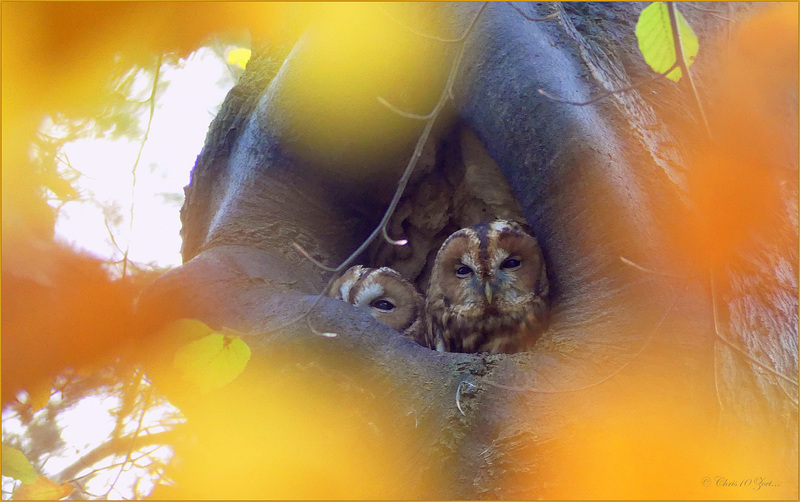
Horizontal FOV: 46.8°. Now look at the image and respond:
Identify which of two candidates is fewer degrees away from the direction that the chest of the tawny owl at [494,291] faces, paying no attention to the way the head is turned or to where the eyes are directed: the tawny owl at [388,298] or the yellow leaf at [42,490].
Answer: the yellow leaf

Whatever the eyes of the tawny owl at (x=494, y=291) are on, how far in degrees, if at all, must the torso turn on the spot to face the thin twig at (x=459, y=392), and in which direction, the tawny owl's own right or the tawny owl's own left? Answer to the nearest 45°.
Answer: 0° — it already faces it

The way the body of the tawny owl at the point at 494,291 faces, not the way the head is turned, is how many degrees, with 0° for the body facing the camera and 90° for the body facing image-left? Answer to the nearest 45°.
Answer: approximately 0°

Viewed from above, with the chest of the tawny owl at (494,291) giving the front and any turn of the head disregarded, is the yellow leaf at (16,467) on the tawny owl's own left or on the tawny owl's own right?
on the tawny owl's own right
